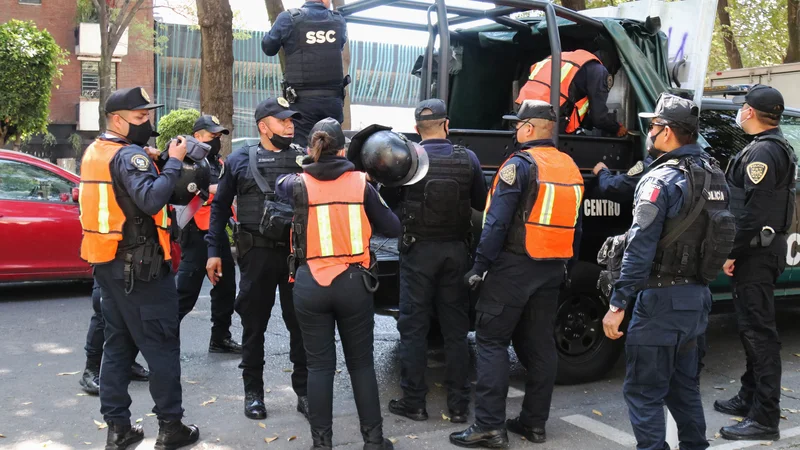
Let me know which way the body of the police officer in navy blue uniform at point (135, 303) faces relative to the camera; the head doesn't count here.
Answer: to the viewer's right

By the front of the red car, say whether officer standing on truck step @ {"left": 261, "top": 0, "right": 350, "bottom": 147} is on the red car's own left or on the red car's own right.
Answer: on the red car's own right

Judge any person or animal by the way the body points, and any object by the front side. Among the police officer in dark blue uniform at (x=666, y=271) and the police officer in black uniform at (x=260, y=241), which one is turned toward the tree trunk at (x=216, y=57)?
the police officer in dark blue uniform at (x=666, y=271)

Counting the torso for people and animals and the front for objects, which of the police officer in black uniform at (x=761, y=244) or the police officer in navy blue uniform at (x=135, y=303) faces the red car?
the police officer in black uniform at (x=761, y=244)

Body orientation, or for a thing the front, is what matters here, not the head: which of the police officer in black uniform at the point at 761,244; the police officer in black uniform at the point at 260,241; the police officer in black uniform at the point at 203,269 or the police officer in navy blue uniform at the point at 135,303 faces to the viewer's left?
the police officer in black uniform at the point at 761,244

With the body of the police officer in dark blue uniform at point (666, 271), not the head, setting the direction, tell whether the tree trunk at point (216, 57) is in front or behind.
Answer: in front

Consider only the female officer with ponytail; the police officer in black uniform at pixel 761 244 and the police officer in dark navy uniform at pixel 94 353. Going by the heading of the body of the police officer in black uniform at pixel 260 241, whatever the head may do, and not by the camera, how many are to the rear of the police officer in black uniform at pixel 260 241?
1

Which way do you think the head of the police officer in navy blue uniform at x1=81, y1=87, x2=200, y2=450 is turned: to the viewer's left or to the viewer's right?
to the viewer's right

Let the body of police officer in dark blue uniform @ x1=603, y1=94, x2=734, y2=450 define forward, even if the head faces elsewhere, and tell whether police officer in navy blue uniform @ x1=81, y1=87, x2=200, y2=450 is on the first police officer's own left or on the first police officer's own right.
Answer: on the first police officer's own left

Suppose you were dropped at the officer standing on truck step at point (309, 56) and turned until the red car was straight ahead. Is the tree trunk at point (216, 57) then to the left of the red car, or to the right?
right

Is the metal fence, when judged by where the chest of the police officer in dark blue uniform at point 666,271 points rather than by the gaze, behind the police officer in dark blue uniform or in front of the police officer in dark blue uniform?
in front

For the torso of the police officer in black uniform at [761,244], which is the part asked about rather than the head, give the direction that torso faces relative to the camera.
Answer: to the viewer's left
